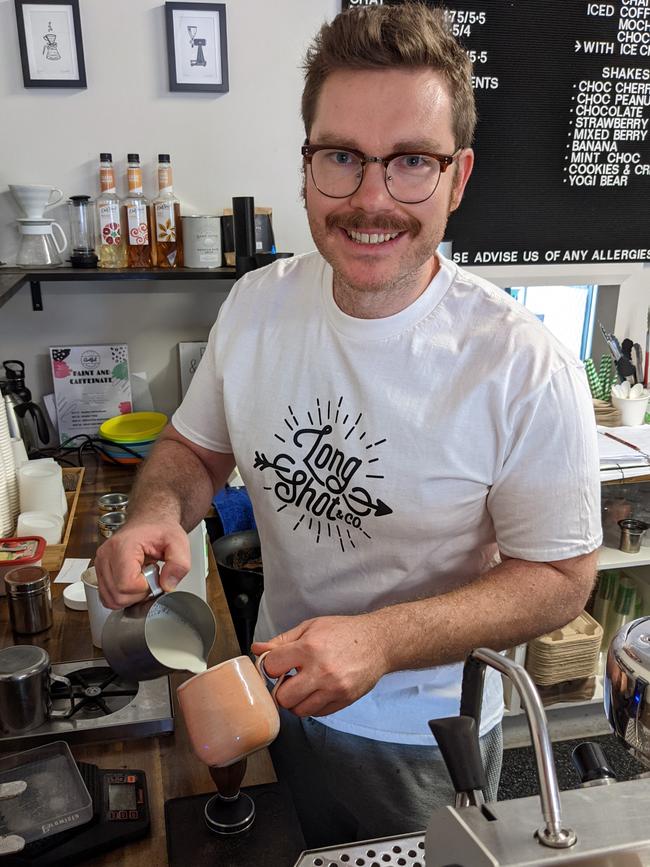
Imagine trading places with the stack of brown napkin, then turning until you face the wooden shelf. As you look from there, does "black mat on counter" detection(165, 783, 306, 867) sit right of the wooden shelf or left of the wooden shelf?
left

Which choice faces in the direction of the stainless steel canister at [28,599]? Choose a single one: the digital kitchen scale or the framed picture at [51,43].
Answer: the framed picture

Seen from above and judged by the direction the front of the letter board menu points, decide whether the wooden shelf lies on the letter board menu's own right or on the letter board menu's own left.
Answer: on the letter board menu's own right

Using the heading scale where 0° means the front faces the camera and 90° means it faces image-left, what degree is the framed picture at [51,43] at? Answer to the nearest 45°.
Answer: approximately 0°
